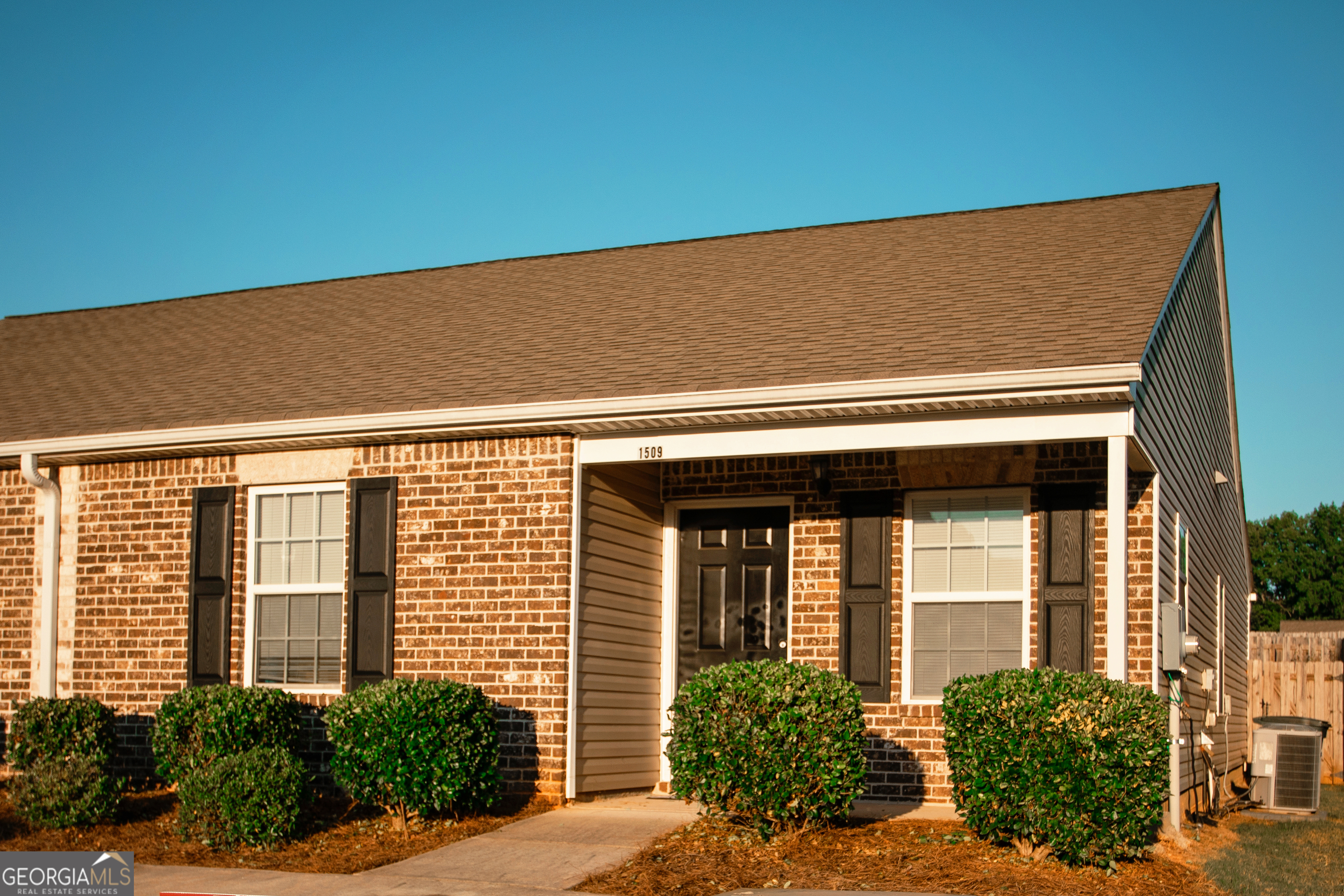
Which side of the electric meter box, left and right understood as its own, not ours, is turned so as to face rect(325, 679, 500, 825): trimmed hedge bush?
back

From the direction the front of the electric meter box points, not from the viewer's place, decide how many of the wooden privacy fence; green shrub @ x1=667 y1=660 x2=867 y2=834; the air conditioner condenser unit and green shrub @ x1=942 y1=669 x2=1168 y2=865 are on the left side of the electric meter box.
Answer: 2

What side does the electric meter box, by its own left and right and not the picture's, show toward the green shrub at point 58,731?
back

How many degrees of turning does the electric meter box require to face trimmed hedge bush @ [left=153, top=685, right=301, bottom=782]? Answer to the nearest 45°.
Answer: approximately 180°

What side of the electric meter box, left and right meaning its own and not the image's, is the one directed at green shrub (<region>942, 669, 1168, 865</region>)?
right

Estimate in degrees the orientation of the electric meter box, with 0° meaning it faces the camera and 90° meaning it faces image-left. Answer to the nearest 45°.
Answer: approximately 270°

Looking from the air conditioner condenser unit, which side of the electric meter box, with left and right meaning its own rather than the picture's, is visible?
left

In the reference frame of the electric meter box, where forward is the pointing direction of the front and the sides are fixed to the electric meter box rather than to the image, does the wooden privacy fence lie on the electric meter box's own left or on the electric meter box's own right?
on the electric meter box's own left

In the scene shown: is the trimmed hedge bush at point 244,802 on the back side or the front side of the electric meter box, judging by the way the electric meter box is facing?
on the back side

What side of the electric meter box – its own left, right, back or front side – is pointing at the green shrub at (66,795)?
back
